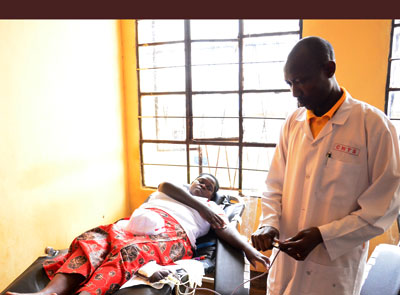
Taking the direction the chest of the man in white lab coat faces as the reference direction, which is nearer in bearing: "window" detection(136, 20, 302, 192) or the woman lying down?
the woman lying down

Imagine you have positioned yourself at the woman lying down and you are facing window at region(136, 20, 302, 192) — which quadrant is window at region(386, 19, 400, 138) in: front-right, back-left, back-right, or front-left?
front-right

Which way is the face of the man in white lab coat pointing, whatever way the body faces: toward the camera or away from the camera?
toward the camera

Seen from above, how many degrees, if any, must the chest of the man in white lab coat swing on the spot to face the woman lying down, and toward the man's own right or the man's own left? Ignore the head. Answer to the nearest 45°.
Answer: approximately 45° to the man's own right

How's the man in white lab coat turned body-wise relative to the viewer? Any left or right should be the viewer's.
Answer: facing the viewer and to the left of the viewer

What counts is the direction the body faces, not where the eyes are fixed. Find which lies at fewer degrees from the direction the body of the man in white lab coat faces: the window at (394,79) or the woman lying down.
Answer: the woman lying down

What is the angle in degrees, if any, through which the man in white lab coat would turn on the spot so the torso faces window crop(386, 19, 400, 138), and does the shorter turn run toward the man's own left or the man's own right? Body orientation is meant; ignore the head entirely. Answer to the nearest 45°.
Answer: approximately 135° to the man's own right

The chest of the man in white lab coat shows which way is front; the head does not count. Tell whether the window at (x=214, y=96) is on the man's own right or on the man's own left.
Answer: on the man's own right

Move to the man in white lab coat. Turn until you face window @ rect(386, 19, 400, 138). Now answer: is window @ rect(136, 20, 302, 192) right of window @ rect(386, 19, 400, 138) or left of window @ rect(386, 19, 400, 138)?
left
